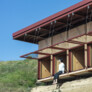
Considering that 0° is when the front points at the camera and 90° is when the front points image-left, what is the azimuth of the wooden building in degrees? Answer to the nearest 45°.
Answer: approximately 45°
